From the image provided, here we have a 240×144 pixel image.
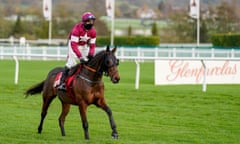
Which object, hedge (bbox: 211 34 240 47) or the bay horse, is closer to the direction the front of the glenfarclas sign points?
the bay horse

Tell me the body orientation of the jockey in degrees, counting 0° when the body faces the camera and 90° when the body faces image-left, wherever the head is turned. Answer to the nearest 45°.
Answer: approximately 315°

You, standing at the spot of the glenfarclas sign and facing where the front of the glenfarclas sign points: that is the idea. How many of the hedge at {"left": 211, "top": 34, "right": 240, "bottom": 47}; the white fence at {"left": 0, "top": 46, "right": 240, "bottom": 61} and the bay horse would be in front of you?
1

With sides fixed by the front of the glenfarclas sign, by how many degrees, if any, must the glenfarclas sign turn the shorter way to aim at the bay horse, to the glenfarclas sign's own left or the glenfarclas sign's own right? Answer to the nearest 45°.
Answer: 0° — it already faces it

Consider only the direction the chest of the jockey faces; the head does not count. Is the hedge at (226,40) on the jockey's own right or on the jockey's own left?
on the jockey's own left

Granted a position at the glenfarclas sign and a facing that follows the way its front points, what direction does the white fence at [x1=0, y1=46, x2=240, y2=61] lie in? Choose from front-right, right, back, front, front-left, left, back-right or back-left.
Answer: back

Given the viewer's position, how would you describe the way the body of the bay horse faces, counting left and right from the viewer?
facing the viewer and to the right of the viewer

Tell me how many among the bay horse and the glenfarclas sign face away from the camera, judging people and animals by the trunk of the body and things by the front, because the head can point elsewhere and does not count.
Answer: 0

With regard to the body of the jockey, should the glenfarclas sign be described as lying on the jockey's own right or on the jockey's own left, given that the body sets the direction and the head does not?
on the jockey's own left

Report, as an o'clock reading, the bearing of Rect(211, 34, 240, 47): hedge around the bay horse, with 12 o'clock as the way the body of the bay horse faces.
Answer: The hedge is roughly at 8 o'clock from the bay horse.

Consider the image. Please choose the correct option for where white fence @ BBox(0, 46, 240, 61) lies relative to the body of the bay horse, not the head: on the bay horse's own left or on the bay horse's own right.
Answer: on the bay horse's own left

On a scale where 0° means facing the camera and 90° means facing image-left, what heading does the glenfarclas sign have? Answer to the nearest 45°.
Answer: approximately 0°

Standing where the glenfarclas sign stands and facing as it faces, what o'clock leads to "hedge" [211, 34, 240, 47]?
The hedge is roughly at 6 o'clock from the glenfarclas sign.
